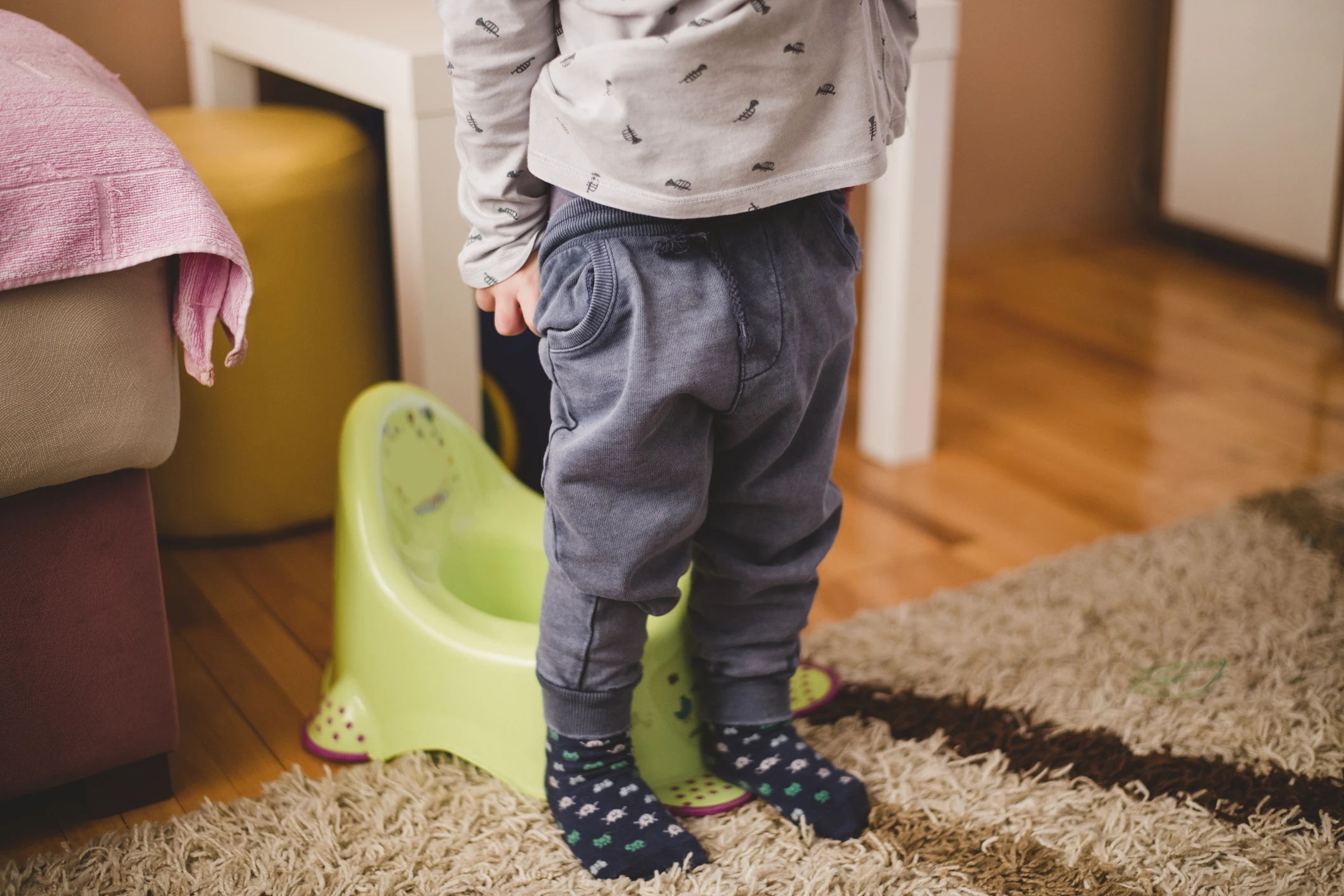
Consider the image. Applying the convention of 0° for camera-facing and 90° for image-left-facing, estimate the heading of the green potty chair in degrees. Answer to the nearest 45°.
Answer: approximately 315°

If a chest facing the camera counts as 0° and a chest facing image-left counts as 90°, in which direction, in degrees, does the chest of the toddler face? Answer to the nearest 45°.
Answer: approximately 315°

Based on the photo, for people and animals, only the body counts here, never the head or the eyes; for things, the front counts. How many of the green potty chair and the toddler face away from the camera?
0
